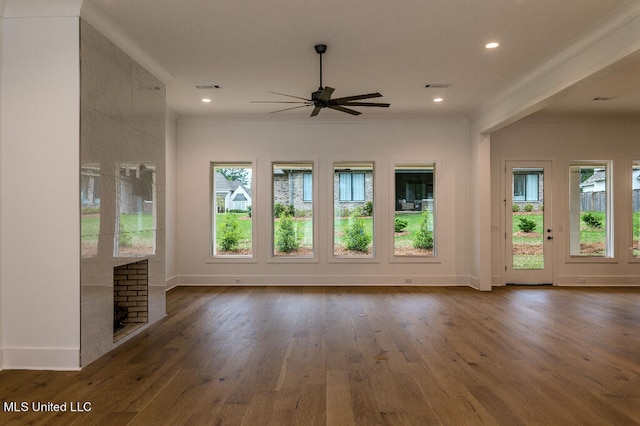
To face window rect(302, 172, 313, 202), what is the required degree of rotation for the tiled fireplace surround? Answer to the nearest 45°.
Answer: approximately 45° to its left

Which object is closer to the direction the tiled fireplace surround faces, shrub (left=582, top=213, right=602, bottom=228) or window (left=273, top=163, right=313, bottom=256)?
the shrub

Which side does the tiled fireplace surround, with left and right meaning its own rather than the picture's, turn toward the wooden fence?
front

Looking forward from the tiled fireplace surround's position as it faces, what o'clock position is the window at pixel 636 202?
The window is roughly at 12 o'clock from the tiled fireplace surround.

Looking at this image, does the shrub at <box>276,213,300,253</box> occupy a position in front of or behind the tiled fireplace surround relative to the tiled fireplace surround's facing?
in front

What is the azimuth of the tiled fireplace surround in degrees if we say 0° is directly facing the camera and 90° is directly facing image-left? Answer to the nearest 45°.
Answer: approximately 270°

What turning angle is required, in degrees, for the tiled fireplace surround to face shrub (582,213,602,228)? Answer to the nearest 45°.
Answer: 0° — it already faces it

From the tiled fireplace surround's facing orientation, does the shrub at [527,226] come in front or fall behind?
in front

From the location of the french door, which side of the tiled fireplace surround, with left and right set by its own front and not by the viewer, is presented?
front

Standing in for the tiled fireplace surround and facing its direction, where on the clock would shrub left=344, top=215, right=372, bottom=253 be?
The shrub is roughly at 11 o'clock from the tiled fireplace surround.

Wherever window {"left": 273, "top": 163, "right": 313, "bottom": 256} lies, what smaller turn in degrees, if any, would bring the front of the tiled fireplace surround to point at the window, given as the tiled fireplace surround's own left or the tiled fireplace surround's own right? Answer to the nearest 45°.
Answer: approximately 45° to the tiled fireplace surround's own left
